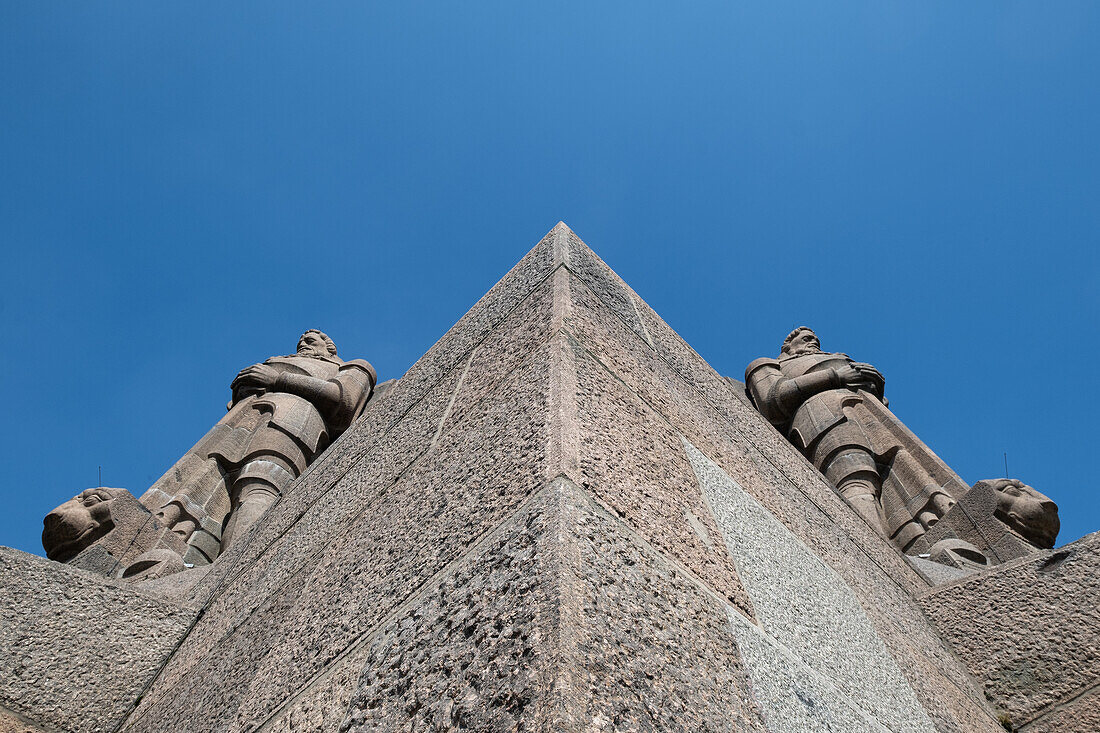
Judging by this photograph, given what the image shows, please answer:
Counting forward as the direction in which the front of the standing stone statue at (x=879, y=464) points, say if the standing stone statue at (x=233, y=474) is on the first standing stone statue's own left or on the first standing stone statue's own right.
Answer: on the first standing stone statue's own right

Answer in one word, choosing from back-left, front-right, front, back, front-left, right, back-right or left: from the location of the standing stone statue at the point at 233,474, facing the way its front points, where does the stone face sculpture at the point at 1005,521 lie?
left

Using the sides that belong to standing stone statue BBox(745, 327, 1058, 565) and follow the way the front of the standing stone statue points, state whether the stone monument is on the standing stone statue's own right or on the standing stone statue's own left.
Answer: on the standing stone statue's own right

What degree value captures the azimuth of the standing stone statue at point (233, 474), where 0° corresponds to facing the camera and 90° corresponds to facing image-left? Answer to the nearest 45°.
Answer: approximately 45°

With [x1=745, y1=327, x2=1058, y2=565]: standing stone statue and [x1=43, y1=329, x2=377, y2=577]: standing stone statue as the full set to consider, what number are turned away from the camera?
0

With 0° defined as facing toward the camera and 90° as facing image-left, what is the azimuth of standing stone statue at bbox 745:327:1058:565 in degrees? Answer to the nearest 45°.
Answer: approximately 315°

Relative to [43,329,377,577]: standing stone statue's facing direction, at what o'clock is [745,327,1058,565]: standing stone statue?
[745,327,1058,565]: standing stone statue is roughly at 8 o'clock from [43,329,377,577]: standing stone statue.
